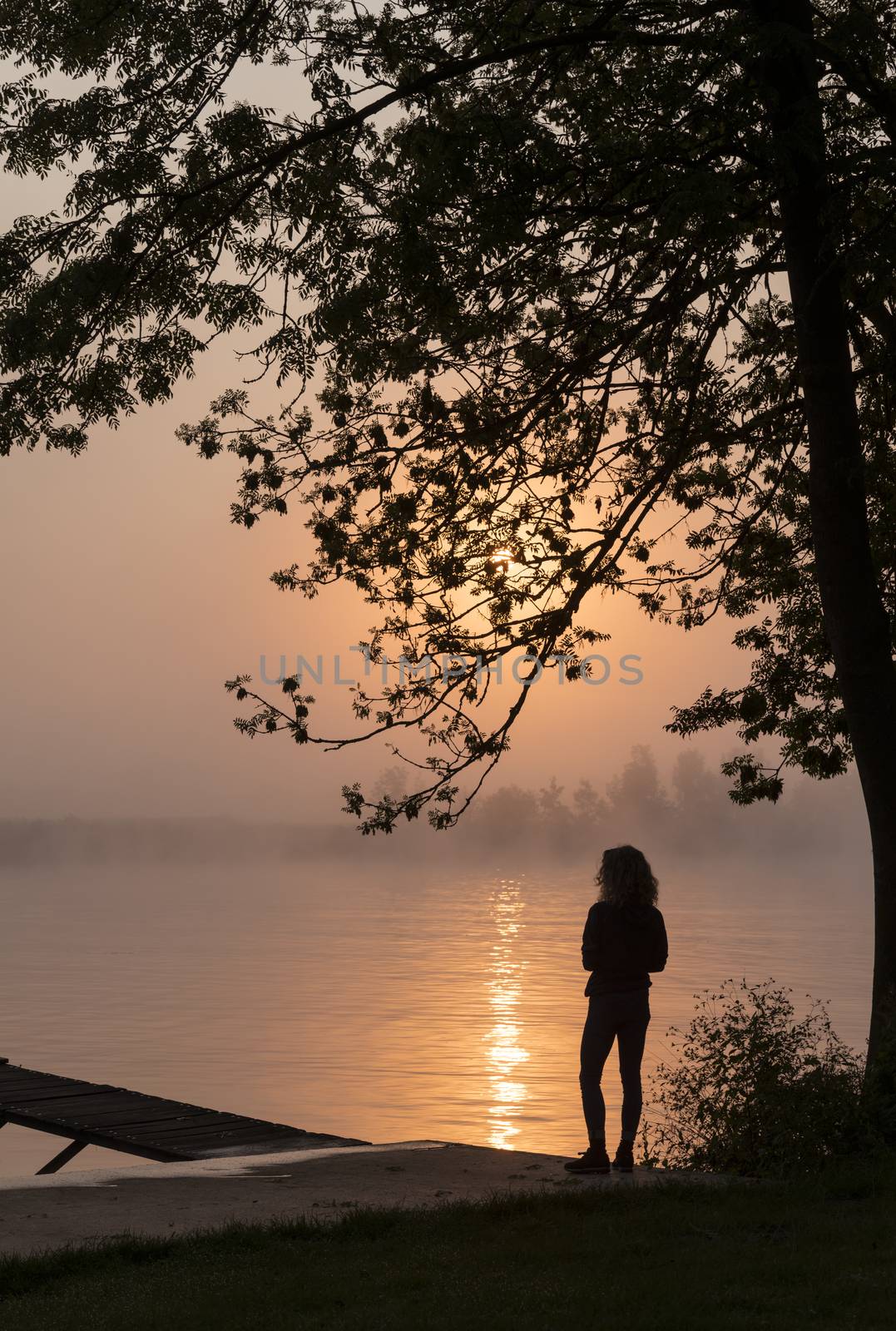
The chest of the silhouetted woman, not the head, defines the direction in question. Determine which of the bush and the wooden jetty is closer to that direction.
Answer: the wooden jetty

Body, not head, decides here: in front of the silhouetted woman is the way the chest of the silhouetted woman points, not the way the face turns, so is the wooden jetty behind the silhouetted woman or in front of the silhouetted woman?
in front

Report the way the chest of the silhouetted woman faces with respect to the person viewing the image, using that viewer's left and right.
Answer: facing away from the viewer and to the left of the viewer

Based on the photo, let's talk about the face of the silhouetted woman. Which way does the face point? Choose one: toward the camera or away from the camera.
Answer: away from the camera

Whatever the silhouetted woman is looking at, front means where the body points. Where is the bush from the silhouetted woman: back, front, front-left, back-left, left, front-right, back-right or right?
right

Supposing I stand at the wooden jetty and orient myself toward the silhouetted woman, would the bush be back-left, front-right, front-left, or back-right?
front-left
